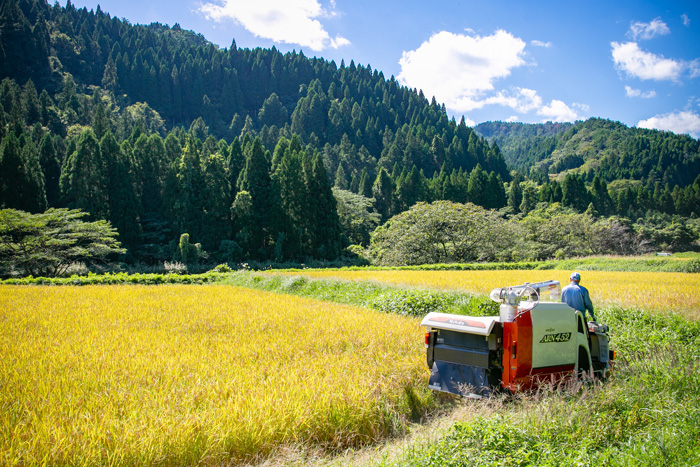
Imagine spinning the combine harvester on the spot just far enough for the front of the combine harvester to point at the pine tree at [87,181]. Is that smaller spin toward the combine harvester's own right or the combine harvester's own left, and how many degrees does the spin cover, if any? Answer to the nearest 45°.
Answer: approximately 90° to the combine harvester's own left

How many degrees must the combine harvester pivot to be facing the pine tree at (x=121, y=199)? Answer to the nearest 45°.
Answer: approximately 90° to its left

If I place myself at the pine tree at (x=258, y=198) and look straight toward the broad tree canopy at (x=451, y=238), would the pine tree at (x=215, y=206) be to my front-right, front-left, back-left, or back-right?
back-right

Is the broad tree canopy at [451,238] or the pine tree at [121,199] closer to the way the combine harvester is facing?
the broad tree canopy

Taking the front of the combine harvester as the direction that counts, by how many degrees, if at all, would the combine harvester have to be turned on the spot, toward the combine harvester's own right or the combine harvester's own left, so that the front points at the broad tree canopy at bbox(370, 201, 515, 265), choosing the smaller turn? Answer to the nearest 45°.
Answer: approximately 45° to the combine harvester's own left

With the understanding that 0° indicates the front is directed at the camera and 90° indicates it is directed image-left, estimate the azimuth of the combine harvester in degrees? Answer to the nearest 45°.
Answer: approximately 225°
